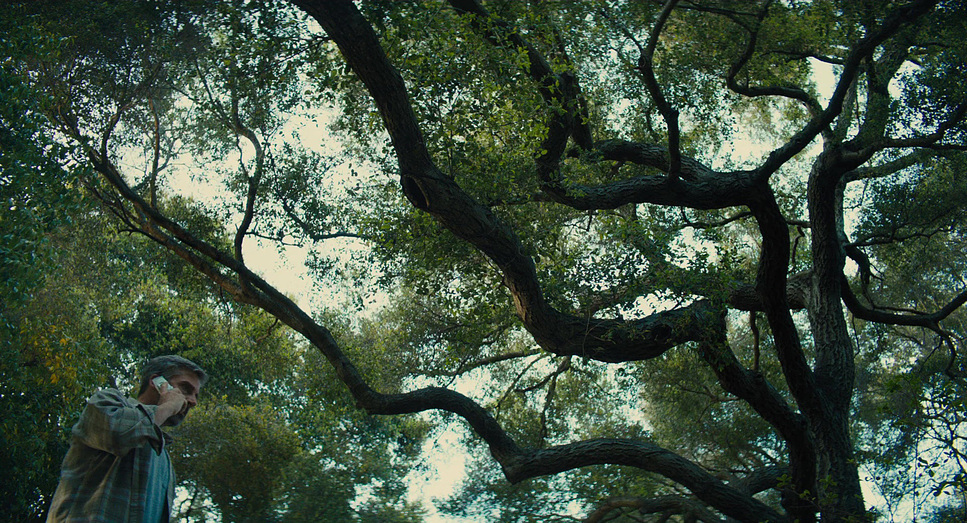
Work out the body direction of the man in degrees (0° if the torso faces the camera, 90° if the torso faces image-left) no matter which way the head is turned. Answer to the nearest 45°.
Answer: approximately 315°
